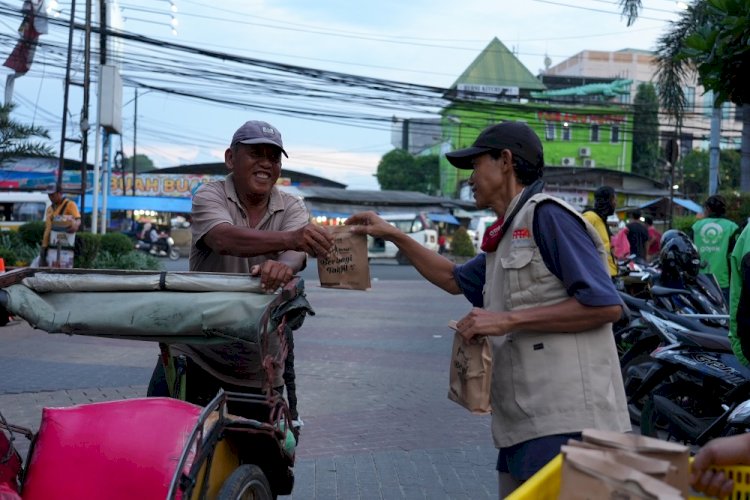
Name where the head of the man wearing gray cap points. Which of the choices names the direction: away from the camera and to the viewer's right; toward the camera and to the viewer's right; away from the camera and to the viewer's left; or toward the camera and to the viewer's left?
toward the camera and to the viewer's right

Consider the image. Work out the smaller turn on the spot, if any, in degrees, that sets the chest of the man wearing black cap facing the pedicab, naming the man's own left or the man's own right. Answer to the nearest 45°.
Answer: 0° — they already face it

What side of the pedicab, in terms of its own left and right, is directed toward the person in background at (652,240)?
back

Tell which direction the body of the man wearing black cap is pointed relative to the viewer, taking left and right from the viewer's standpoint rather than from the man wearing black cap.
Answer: facing to the left of the viewer

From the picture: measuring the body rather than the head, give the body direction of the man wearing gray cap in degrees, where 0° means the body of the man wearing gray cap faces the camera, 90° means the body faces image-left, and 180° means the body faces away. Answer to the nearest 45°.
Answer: approximately 315°

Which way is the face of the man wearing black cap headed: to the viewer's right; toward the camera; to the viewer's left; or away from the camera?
to the viewer's left

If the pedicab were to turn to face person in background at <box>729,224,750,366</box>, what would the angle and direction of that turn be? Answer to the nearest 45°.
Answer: approximately 135° to its left

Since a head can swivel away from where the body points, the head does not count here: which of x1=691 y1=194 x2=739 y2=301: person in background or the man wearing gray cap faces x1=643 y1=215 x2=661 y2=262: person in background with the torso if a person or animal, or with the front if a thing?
x1=691 y1=194 x2=739 y2=301: person in background

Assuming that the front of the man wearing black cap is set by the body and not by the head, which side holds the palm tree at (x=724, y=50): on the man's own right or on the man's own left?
on the man's own right
